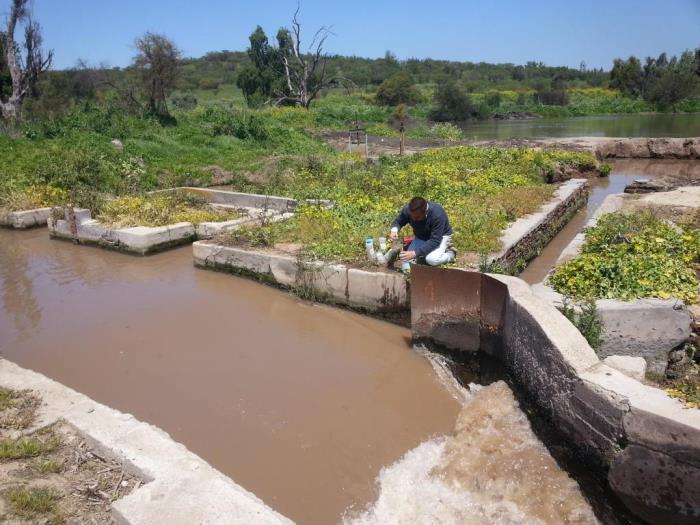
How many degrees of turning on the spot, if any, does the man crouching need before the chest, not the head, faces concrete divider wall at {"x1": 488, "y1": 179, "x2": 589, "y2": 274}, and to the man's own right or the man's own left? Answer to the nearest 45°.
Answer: approximately 180°

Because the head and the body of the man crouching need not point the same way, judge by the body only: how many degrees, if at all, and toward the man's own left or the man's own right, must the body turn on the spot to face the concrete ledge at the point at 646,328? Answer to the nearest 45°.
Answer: approximately 90° to the man's own left

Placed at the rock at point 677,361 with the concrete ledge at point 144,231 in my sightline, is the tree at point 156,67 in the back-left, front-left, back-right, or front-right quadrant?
front-right

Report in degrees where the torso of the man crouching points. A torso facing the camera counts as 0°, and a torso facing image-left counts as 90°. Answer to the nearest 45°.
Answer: approximately 45°

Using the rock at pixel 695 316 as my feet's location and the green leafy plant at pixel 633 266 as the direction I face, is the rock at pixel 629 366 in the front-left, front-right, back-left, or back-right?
back-left

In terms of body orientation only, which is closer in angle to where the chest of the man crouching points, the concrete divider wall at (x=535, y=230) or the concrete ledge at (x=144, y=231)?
the concrete ledge

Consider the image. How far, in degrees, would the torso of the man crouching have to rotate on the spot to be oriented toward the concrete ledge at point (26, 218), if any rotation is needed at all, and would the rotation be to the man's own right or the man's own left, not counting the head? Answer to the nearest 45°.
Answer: approximately 90° to the man's own right

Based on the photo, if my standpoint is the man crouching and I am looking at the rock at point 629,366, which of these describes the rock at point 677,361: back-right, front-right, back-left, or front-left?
front-left

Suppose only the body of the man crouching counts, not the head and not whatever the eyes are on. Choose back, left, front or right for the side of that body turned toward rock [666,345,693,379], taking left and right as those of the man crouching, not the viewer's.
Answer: left
